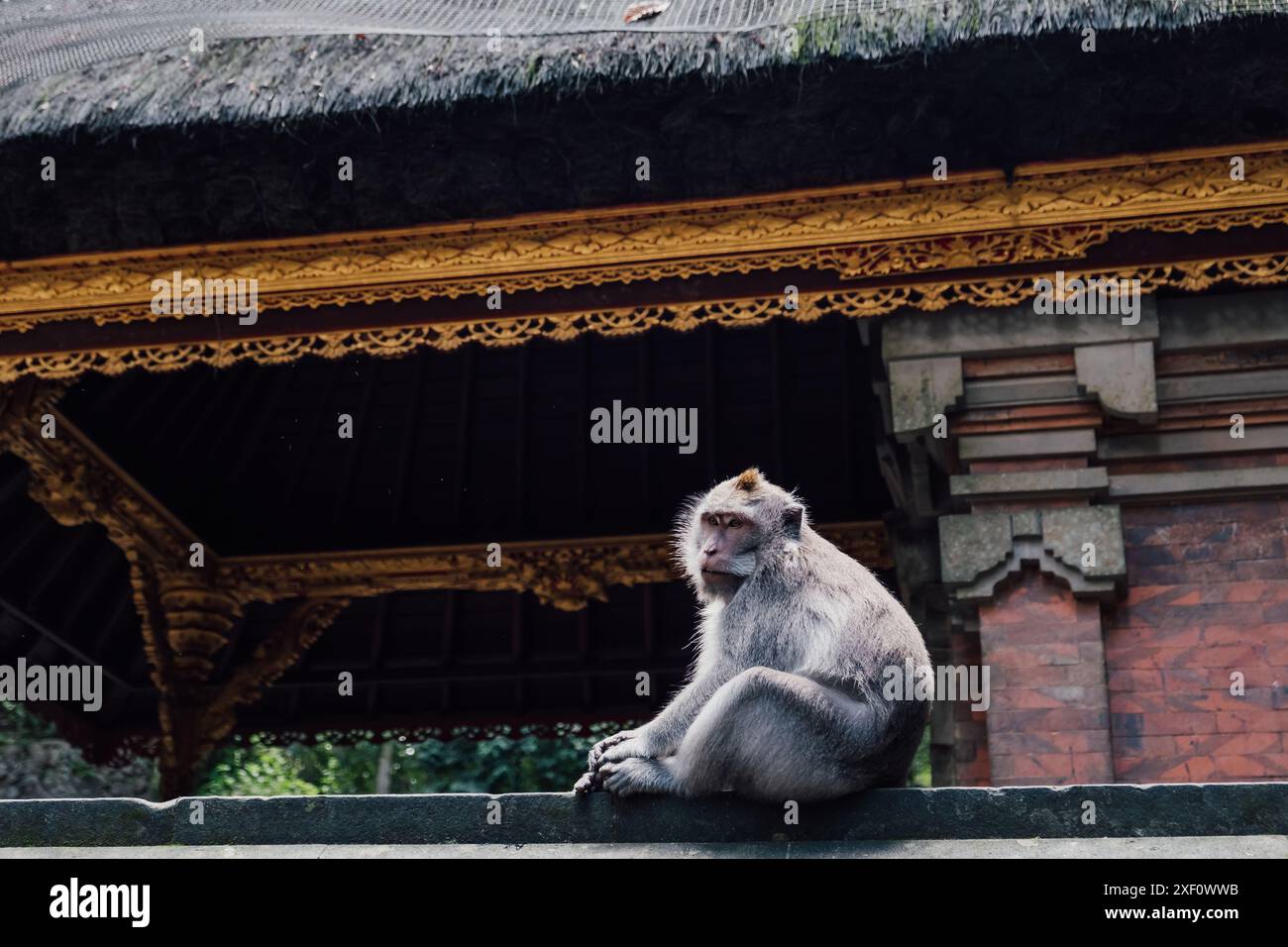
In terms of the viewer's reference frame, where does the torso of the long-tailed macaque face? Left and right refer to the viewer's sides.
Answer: facing to the left of the viewer
